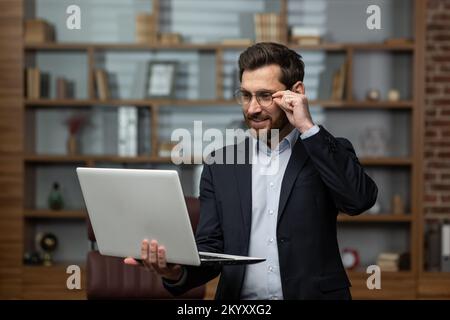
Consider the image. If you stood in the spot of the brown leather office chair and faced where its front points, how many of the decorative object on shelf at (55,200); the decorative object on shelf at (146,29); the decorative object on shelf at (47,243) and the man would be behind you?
3

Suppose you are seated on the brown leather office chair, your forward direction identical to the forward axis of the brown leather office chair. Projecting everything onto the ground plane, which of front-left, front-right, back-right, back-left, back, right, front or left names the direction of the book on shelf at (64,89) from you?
back

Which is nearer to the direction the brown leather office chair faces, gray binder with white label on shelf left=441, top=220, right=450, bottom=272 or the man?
the man

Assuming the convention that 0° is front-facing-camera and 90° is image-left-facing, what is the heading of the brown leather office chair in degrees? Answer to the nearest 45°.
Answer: approximately 0°

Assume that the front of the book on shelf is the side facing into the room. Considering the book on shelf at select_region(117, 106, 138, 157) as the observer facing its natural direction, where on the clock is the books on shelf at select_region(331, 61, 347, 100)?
The books on shelf is roughly at 9 o'clock from the book on shelf.

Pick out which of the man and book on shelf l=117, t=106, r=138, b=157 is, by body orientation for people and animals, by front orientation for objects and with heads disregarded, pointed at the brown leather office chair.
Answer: the book on shelf

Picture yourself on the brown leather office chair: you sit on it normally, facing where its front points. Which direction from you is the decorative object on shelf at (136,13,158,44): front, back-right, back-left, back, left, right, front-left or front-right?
back
